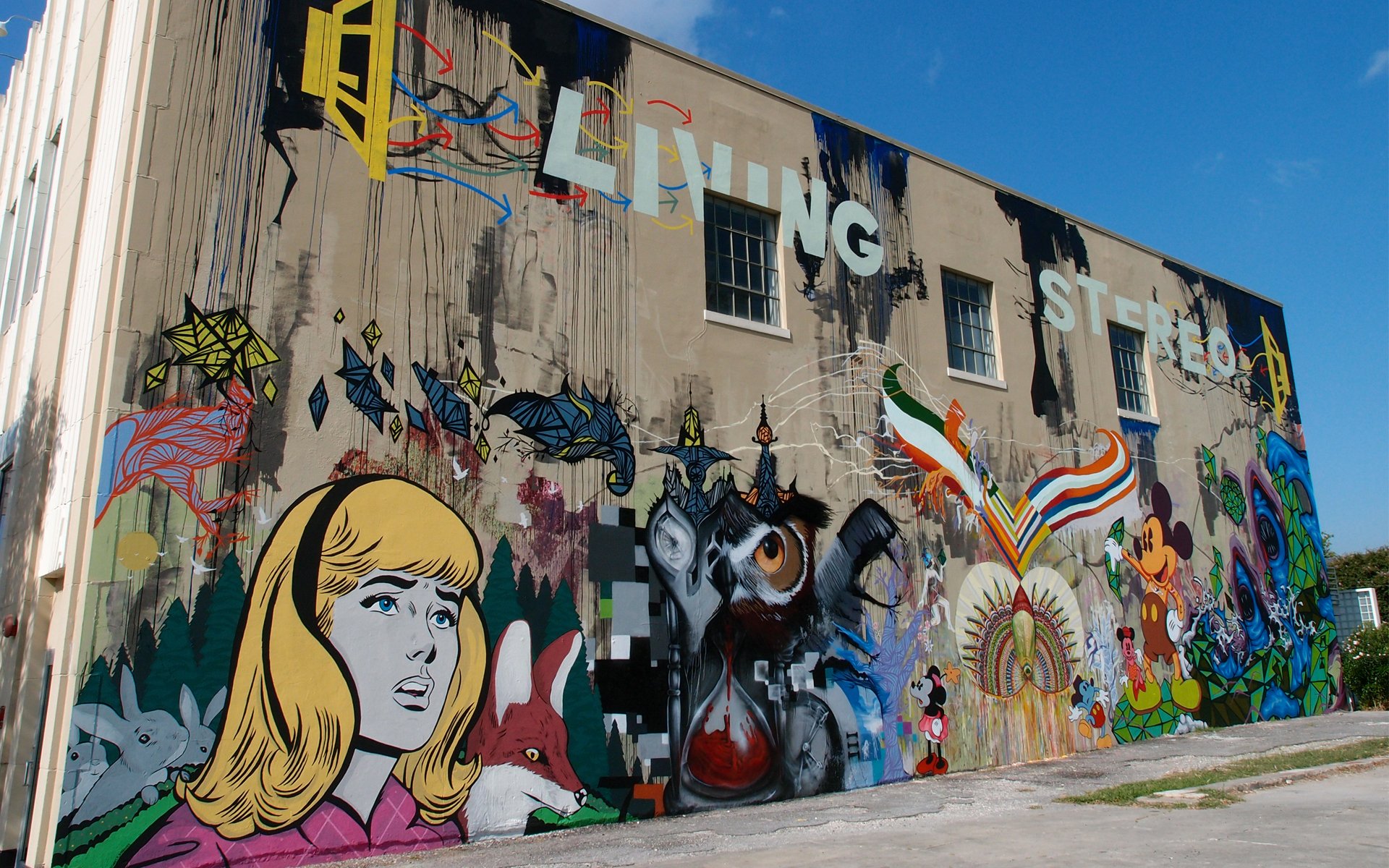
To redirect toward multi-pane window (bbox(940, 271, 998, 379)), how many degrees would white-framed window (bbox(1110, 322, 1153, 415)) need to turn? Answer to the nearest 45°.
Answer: approximately 90° to its right

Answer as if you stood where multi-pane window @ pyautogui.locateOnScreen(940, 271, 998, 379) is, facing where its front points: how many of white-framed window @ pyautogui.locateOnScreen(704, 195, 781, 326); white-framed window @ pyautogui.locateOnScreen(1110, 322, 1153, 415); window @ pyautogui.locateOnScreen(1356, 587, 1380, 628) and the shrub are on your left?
3

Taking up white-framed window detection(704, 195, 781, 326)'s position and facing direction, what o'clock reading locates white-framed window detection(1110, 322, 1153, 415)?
white-framed window detection(1110, 322, 1153, 415) is roughly at 9 o'clock from white-framed window detection(704, 195, 781, 326).

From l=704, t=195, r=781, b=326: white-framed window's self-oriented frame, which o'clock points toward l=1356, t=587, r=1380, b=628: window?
The window is roughly at 9 o'clock from the white-framed window.

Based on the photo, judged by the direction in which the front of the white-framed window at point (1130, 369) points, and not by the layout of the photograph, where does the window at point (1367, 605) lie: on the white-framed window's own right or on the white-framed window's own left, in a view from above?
on the white-framed window's own left

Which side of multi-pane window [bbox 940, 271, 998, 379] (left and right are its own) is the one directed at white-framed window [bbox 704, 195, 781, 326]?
right

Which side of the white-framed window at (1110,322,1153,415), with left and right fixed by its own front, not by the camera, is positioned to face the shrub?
left

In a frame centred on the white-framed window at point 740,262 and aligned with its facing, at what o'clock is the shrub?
The shrub is roughly at 9 o'clock from the white-framed window.
